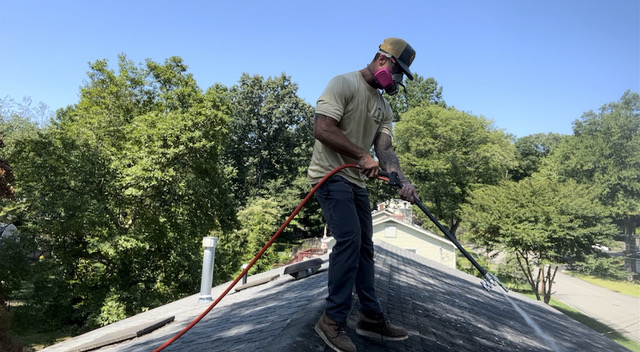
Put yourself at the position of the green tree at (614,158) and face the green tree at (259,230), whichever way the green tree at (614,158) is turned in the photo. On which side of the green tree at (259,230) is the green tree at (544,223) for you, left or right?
left

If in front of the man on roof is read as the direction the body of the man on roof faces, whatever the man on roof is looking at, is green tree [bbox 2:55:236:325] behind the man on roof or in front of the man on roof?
behind

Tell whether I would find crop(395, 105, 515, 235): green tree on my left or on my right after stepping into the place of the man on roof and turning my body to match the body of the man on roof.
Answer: on my left

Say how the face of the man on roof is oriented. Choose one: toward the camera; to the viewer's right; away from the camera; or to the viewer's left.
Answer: to the viewer's right

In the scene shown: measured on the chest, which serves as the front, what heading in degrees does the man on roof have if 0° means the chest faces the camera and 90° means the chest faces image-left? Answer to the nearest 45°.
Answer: approximately 315°

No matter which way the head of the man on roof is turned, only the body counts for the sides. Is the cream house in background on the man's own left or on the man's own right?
on the man's own left

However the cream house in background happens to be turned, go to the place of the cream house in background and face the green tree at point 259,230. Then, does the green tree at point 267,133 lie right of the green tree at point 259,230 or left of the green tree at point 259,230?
right

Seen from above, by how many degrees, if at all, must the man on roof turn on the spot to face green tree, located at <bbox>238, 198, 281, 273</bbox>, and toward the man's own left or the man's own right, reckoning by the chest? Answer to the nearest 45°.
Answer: approximately 135° to the man's own left

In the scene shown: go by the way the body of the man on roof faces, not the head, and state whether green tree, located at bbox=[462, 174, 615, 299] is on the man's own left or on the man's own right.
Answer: on the man's own left
